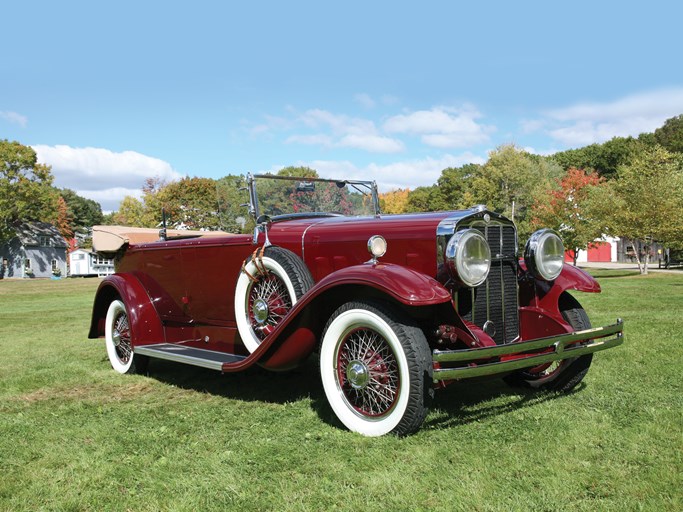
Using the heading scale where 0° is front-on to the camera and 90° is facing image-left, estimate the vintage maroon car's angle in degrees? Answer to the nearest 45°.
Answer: approximately 315°

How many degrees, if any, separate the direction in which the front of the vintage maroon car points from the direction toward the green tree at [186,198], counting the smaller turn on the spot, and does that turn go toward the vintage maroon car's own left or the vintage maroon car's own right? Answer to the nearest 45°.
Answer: approximately 135° to the vintage maroon car's own left

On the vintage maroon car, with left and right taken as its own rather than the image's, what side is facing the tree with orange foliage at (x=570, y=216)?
left

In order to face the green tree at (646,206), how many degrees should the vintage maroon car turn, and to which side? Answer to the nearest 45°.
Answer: approximately 90° to its left

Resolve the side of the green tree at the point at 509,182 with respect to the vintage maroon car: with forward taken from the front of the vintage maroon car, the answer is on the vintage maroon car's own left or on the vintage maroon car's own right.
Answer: on the vintage maroon car's own left

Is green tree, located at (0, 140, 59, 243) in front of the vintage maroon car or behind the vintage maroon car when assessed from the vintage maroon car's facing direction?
behind

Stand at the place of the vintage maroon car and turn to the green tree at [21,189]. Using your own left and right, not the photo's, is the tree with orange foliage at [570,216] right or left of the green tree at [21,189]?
right
